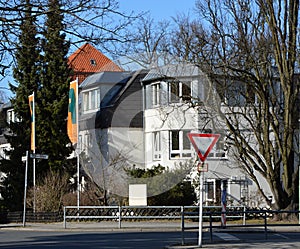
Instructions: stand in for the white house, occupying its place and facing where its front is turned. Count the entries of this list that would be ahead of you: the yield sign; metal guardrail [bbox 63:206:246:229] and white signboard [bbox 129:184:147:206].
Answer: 3

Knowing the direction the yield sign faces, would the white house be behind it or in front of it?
behind

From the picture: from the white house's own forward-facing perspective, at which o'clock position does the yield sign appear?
The yield sign is roughly at 12 o'clock from the white house.

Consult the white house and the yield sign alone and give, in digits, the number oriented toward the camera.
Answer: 2

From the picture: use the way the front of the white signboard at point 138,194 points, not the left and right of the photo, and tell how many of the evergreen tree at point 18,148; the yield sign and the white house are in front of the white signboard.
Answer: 1

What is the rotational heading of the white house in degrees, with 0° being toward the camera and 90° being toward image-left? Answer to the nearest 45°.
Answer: approximately 0°

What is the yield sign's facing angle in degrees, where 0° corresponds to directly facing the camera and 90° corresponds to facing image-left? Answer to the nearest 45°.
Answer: approximately 0°

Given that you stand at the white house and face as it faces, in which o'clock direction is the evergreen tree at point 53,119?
The evergreen tree is roughly at 3 o'clock from the white house.

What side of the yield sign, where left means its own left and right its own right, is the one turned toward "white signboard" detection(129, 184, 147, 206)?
back

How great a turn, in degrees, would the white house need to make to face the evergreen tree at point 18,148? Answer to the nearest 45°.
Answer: approximately 90° to its right
